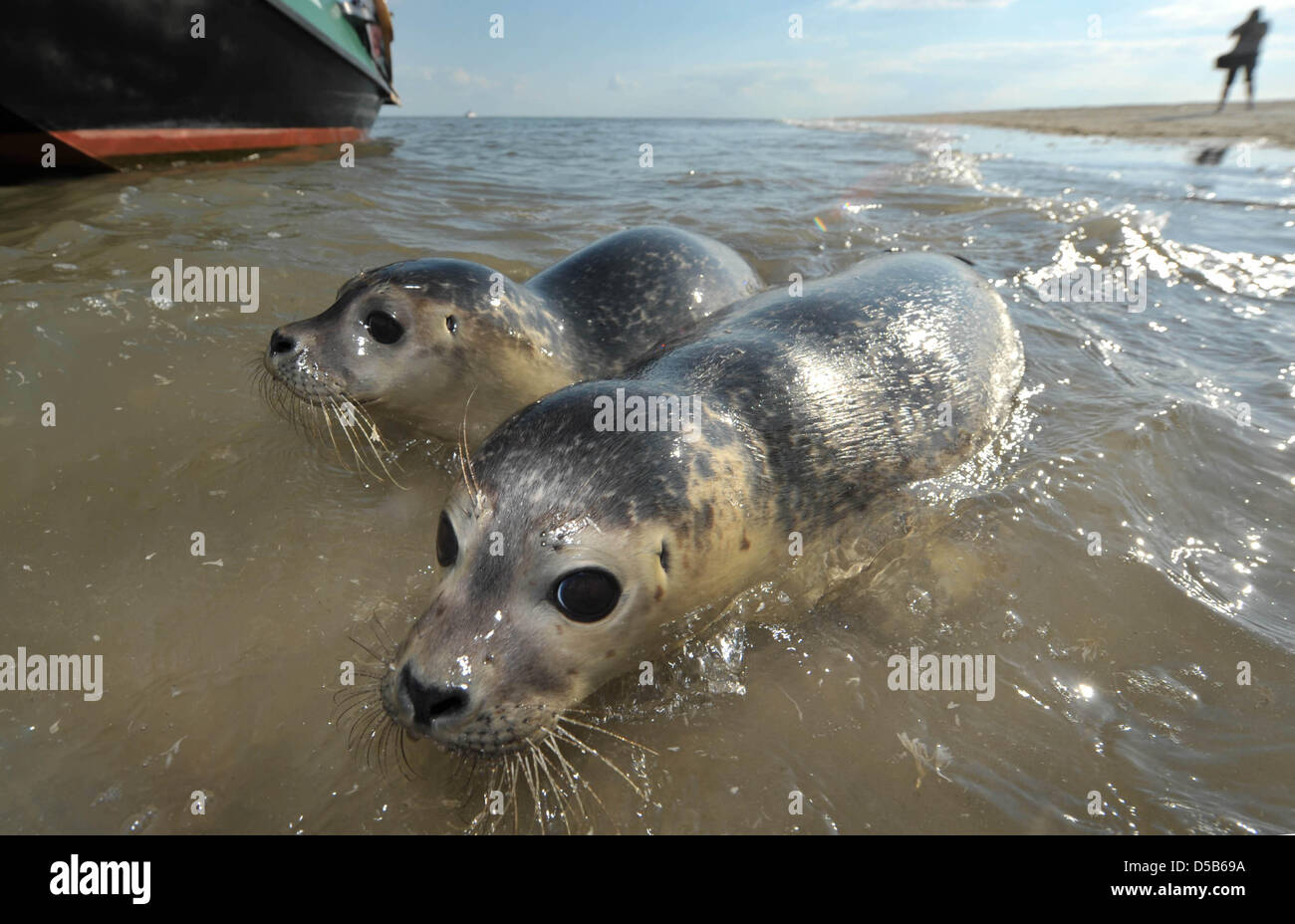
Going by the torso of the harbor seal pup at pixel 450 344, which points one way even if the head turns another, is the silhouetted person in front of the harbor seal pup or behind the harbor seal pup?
behind

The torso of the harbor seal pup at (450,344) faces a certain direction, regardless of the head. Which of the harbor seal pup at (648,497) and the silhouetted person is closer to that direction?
the harbor seal pup

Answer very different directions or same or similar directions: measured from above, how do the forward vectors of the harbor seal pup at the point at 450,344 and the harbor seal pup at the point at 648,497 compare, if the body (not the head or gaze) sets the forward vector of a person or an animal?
same or similar directions

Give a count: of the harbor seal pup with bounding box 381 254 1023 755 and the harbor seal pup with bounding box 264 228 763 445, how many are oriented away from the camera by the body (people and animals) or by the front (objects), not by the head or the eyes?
0

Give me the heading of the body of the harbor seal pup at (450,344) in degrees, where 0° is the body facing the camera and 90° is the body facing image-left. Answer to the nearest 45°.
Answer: approximately 45°
